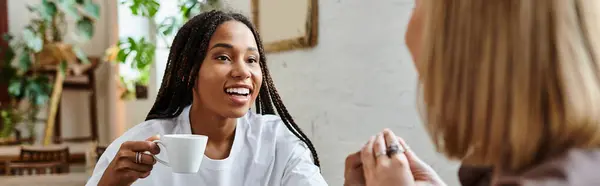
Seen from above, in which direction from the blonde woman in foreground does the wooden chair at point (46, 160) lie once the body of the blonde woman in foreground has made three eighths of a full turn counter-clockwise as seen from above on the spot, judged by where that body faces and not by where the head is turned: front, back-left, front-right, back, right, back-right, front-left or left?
back-right

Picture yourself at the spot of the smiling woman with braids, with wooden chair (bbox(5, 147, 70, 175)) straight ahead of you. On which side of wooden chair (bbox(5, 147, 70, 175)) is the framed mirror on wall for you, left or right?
right

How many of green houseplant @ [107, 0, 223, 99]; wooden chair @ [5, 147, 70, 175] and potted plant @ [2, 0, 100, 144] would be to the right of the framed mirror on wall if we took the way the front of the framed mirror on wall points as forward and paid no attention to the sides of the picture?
3

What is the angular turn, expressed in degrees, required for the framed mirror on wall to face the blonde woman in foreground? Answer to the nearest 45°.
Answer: approximately 45° to its left

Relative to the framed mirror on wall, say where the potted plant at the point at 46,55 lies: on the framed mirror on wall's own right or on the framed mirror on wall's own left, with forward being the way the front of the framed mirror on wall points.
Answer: on the framed mirror on wall's own right

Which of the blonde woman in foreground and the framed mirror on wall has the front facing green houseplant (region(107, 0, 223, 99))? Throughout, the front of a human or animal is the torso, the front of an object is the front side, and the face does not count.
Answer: the blonde woman in foreground

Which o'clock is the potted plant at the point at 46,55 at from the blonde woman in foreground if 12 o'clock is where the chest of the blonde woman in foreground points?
The potted plant is roughly at 12 o'clock from the blonde woman in foreground.

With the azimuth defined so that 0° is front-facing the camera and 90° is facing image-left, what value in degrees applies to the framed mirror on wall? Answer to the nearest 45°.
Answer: approximately 45°

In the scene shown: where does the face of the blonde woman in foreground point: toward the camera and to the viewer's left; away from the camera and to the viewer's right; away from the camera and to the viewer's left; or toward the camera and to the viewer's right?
away from the camera and to the viewer's left

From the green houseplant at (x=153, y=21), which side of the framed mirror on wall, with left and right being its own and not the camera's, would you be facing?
right

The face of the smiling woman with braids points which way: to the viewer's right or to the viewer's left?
to the viewer's right

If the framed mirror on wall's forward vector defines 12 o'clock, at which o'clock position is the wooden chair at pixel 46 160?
The wooden chair is roughly at 3 o'clock from the framed mirror on wall.

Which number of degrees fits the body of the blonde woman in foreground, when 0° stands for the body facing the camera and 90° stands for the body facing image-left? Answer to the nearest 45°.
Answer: approximately 135°

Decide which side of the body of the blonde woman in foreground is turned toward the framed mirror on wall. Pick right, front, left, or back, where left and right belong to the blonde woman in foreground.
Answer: front
